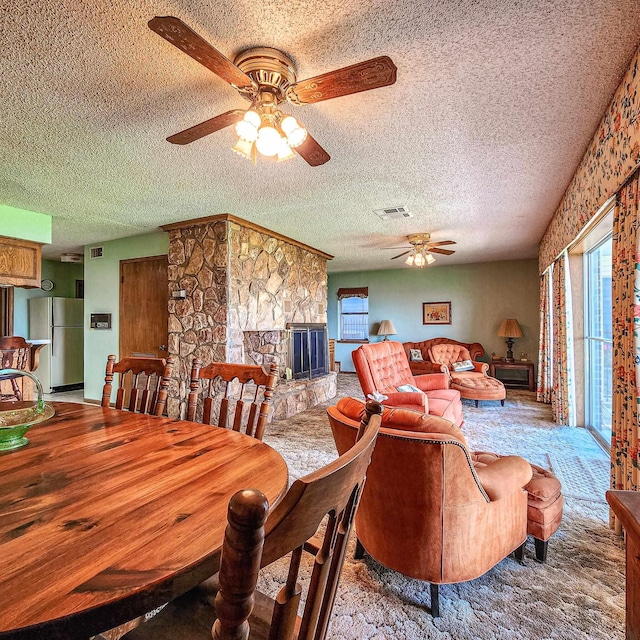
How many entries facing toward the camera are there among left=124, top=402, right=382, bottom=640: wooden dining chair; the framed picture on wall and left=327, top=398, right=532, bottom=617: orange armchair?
1

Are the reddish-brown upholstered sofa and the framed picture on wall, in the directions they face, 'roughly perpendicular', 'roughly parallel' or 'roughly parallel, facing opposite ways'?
roughly parallel

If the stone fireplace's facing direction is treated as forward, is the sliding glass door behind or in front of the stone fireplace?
in front

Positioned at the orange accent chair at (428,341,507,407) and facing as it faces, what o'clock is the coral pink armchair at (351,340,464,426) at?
The coral pink armchair is roughly at 2 o'clock from the orange accent chair.

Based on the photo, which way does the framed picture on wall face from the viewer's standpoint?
toward the camera

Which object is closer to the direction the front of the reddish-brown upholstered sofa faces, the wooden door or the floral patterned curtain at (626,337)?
the floral patterned curtain

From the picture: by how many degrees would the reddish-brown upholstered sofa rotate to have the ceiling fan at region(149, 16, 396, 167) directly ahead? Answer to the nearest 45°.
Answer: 0° — it already faces it

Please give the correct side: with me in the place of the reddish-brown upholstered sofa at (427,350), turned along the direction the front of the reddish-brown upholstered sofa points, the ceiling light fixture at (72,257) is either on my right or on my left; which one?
on my right

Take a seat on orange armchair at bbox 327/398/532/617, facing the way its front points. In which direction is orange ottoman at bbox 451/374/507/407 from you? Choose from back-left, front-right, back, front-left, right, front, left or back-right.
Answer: front-left

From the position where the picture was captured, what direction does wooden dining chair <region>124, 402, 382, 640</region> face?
facing away from the viewer and to the left of the viewer

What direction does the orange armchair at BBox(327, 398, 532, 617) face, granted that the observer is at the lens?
facing away from the viewer and to the right of the viewer

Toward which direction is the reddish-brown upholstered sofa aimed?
toward the camera

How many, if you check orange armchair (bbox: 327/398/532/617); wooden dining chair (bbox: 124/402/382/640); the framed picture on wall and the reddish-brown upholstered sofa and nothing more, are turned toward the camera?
2

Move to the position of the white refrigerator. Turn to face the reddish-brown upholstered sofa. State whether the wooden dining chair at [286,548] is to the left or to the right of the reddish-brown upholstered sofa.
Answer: right

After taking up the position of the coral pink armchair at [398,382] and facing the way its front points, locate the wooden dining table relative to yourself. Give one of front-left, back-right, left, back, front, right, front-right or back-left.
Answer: front-right

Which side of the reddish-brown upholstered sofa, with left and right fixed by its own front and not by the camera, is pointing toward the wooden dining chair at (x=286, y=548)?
front

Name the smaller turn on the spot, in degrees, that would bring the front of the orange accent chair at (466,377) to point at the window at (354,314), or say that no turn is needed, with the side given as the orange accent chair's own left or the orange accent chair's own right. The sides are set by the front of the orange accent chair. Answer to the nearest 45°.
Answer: approximately 180°

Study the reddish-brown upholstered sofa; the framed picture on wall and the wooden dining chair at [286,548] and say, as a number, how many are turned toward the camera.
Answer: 2

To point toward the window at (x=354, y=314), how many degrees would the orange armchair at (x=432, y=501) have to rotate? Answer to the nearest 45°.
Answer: approximately 45° to its left

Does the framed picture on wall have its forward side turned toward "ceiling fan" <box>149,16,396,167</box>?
yes

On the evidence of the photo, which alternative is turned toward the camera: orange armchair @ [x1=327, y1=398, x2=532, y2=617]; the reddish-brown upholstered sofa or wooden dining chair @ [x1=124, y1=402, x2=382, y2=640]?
the reddish-brown upholstered sofa

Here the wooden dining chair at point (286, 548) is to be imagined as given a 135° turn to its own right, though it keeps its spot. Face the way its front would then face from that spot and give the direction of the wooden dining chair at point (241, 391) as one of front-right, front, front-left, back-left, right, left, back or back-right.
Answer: left

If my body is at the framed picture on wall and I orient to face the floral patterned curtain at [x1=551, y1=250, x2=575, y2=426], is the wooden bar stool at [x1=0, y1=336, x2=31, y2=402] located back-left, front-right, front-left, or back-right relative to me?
front-right
